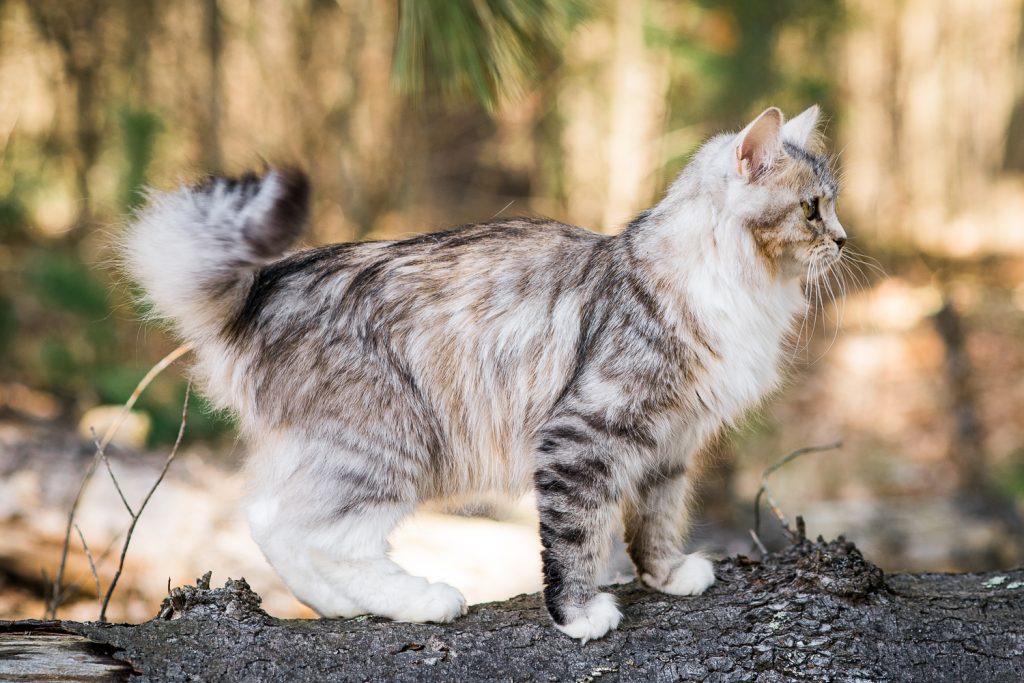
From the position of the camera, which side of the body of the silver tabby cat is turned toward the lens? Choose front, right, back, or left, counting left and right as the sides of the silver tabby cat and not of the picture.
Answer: right
